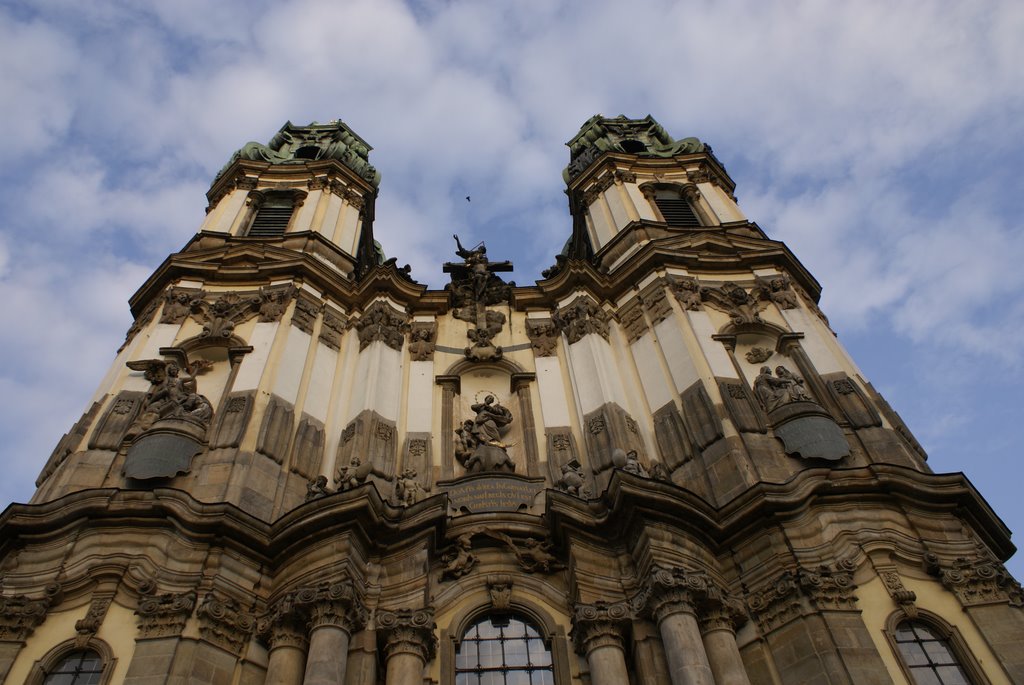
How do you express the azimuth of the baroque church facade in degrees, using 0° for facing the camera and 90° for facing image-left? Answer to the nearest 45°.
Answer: approximately 0°
